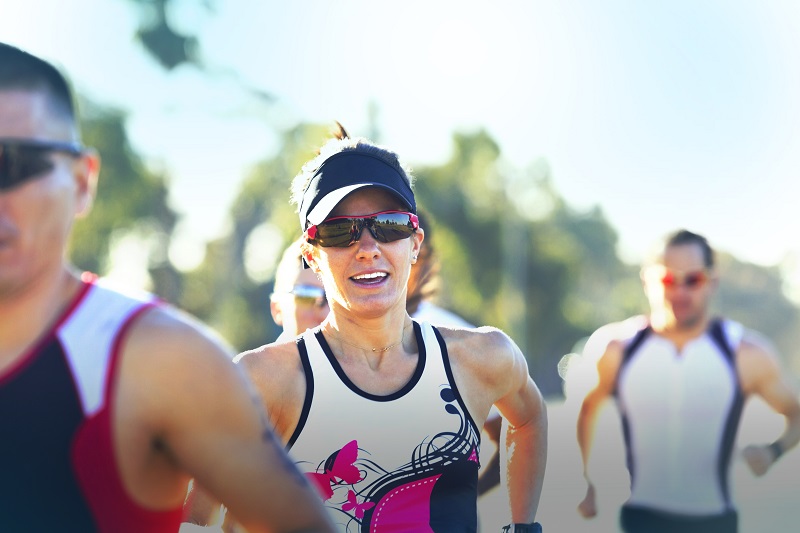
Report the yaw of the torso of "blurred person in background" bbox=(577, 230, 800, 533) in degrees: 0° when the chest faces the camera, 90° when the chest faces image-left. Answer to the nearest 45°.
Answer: approximately 0°

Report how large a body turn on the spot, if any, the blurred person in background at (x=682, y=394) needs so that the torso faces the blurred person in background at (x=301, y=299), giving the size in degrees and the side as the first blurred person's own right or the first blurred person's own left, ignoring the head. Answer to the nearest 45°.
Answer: approximately 45° to the first blurred person's own right
